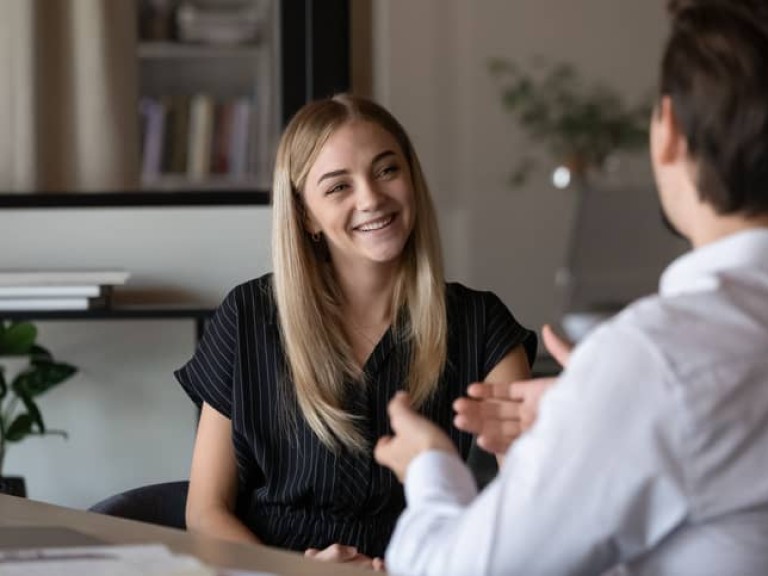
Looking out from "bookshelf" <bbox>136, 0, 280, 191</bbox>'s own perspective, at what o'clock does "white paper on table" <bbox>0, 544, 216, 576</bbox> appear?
The white paper on table is roughly at 12 o'clock from the bookshelf.

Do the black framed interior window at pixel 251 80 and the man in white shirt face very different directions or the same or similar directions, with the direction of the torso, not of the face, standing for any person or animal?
very different directions

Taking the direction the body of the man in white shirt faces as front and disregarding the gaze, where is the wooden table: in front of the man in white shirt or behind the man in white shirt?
in front

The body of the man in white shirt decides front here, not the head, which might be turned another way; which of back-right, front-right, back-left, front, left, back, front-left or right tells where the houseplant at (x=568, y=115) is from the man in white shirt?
front-right

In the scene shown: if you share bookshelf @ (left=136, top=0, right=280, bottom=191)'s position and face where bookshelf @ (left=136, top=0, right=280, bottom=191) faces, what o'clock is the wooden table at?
The wooden table is roughly at 12 o'clock from the bookshelf.

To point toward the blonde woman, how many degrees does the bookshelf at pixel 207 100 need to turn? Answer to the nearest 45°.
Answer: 0° — it already faces them

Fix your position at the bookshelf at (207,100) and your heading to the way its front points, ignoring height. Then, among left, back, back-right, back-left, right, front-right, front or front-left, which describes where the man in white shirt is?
front

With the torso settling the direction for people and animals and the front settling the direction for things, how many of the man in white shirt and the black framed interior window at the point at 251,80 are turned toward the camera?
1

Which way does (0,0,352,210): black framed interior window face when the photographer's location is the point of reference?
facing the viewer

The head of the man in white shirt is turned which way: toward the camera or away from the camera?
away from the camera

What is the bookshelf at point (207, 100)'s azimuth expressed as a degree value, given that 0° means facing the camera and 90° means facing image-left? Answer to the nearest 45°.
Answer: approximately 0°

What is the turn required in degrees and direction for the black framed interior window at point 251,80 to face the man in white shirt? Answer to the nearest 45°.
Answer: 0° — it already faces them

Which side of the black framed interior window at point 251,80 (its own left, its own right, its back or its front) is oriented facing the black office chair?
front

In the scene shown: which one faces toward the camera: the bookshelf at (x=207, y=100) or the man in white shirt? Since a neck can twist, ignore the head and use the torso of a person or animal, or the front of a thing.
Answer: the bookshelf

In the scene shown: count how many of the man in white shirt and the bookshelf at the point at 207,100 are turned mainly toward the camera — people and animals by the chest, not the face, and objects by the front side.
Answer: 1

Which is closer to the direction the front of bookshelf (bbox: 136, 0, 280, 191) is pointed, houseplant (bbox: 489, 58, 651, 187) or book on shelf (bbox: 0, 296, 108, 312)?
the book on shelf

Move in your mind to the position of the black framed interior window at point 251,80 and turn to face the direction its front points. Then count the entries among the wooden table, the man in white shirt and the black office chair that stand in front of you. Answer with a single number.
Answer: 3
